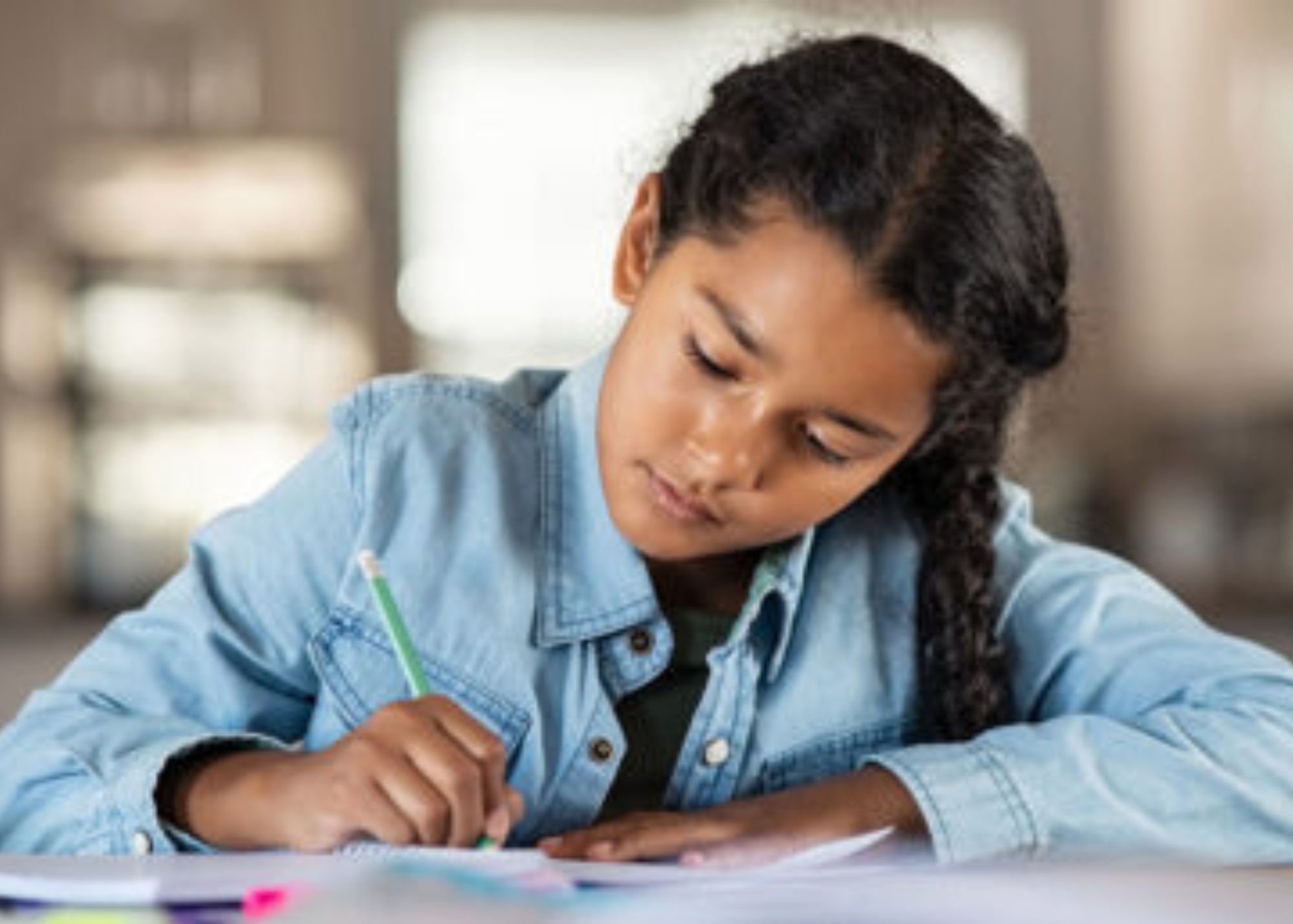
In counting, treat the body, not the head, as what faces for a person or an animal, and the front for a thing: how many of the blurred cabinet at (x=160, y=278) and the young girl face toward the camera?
2

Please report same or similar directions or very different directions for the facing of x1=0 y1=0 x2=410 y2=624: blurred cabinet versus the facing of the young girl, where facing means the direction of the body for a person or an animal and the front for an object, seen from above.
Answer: same or similar directions

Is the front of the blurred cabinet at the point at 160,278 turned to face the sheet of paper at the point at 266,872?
yes

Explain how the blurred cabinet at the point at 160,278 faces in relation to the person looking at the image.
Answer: facing the viewer

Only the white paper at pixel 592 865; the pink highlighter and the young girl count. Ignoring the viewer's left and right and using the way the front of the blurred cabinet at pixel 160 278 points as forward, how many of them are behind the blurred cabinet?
0

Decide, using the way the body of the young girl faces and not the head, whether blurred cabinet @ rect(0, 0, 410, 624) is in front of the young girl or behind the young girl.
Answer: behind

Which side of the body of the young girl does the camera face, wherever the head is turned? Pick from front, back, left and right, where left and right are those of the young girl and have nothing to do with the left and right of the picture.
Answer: front

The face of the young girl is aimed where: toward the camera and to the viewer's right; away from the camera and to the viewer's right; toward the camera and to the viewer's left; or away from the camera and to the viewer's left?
toward the camera and to the viewer's left

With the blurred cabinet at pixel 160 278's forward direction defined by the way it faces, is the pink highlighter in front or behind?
in front

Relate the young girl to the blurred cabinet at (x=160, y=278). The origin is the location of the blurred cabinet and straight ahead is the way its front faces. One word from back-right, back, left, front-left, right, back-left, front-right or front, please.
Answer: front

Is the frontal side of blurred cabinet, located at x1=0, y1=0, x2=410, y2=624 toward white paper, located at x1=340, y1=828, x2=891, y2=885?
yes
